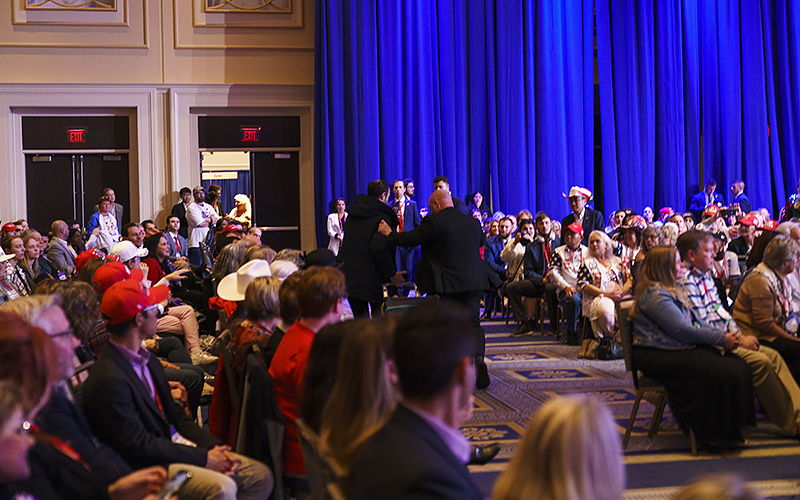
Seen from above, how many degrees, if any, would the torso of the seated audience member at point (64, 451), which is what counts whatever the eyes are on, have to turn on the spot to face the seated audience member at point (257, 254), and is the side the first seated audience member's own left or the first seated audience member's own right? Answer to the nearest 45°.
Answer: approximately 90° to the first seated audience member's own left

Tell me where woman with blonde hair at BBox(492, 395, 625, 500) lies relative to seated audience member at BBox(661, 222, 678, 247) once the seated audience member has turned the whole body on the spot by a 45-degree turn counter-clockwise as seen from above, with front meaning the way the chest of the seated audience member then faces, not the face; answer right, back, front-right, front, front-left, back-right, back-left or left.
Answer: front

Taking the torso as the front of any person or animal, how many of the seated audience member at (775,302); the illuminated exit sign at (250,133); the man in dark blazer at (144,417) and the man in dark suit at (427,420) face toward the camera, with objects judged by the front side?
1

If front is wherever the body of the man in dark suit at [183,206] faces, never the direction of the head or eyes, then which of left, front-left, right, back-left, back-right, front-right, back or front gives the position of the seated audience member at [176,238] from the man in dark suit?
front-right

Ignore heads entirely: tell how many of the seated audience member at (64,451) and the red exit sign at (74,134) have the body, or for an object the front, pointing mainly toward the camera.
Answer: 1

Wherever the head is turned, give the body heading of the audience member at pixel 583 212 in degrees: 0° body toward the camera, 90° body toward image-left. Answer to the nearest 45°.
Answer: approximately 45°

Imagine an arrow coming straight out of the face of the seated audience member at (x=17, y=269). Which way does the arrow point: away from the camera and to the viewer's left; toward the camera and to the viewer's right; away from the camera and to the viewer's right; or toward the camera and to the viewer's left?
toward the camera and to the viewer's right

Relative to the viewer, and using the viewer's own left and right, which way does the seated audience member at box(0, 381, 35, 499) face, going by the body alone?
facing to the right of the viewer

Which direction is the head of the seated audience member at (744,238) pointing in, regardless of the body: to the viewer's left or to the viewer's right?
to the viewer's left

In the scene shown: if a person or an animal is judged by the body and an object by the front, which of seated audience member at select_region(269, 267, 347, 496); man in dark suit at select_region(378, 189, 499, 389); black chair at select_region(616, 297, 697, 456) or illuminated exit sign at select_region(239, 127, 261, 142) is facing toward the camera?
the illuminated exit sign

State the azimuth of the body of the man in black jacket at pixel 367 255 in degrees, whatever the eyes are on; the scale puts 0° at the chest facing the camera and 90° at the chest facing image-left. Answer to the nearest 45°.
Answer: approximately 225°

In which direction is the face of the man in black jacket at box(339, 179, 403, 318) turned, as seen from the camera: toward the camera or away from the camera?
away from the camera

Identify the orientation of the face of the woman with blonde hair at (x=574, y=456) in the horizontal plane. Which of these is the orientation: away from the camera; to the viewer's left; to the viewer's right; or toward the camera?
away from the camera

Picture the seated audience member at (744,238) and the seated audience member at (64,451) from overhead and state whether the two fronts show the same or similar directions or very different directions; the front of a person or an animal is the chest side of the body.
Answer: very different directions

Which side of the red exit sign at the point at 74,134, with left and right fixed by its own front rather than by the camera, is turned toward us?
front
